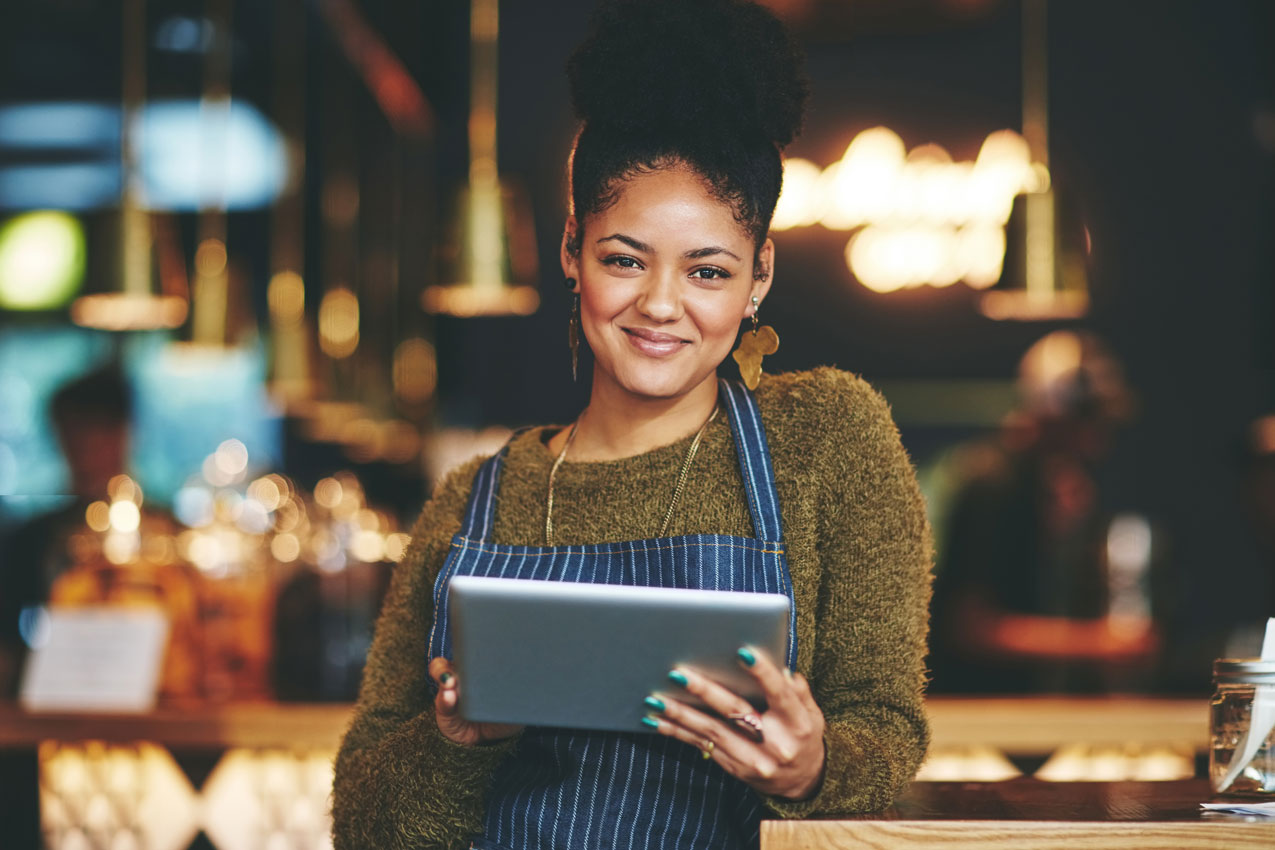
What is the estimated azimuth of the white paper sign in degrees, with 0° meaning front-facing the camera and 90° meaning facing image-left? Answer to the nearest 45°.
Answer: approximately 0°

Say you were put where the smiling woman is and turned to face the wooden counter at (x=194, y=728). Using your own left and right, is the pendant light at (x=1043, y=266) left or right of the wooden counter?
right

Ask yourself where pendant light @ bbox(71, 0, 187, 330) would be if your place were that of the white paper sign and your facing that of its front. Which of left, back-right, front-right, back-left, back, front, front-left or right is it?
back
